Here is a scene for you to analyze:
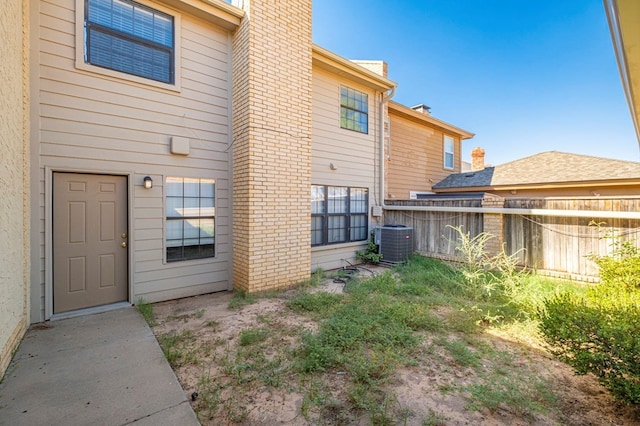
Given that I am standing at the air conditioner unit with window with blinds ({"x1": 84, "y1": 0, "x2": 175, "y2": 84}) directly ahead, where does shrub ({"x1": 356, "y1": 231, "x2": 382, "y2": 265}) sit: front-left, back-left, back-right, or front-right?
front-right

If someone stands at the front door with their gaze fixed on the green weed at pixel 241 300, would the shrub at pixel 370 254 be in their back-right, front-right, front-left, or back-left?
front-left

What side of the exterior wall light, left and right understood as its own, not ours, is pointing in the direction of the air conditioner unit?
left

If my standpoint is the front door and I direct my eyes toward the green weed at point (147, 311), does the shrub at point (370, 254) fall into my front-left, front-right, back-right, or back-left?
front-left

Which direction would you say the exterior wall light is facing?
toward the camera

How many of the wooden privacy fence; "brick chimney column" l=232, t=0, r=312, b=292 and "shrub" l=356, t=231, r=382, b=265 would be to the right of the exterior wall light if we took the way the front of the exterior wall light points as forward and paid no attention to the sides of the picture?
0

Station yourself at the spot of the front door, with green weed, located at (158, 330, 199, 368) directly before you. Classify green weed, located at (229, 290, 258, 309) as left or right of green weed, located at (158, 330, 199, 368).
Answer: left

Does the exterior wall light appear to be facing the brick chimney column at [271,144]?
no

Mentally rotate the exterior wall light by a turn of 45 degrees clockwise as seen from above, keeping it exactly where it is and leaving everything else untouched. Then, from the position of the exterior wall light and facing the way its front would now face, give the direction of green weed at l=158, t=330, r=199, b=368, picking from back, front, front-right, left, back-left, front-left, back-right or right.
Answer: front-left

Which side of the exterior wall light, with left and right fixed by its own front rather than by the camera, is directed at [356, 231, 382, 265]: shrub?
left

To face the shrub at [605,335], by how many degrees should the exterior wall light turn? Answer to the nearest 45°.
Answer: approximately 45° to its left
